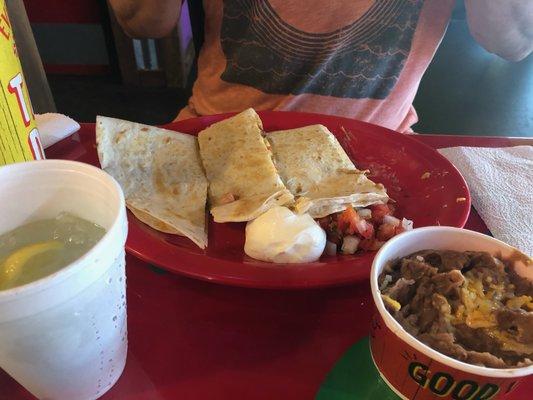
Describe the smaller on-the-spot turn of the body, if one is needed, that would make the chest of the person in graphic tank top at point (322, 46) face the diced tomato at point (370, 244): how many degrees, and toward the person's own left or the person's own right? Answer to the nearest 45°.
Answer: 0° — they already face it

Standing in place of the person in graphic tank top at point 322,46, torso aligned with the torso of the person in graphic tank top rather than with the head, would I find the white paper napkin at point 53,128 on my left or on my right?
on my right

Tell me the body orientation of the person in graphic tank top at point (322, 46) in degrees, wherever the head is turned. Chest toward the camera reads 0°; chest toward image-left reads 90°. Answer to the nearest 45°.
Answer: approximately 0°

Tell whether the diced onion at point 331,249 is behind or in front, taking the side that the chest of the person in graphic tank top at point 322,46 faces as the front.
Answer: in front

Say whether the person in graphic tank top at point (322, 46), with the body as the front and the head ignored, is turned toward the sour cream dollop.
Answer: yes

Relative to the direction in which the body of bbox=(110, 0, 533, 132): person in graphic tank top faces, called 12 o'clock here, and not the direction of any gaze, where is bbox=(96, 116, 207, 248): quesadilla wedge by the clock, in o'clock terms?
The quesadilla wedge is roughly at 1 o'clock from the person in graphic tank top.

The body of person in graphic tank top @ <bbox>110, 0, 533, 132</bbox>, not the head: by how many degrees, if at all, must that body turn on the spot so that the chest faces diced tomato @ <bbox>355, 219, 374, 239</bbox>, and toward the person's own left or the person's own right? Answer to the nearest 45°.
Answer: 0° — they already face it

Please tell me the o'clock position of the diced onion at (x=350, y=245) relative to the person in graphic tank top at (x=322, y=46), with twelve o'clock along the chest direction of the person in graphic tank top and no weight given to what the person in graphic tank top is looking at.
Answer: The diced onion is roughly at 12 o'clock from the person in graphic tank top.

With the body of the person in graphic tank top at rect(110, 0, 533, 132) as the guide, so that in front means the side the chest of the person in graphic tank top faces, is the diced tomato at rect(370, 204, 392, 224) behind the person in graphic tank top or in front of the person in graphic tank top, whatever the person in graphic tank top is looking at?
in front

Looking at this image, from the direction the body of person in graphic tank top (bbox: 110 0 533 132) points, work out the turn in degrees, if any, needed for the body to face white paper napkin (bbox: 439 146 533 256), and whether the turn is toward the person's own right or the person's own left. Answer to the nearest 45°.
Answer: approximately 45° to the person's own left
